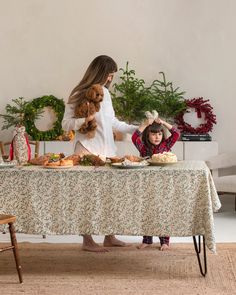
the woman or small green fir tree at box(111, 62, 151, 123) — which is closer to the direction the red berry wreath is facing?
the woman

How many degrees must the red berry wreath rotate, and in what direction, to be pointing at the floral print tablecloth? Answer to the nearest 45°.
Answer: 0° — it already faces it

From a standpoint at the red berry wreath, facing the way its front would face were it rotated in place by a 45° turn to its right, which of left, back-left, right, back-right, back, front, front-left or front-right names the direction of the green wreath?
front-right

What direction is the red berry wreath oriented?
toward the camera

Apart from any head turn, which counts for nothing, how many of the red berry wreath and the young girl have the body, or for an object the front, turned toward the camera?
2

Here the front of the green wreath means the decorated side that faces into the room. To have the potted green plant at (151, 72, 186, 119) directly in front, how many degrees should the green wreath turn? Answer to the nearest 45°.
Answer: approximately 90° to its left

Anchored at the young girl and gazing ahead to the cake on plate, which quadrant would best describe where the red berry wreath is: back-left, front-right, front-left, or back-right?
back-left

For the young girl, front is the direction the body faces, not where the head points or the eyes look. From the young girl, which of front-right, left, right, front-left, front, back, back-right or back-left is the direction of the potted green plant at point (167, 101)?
back

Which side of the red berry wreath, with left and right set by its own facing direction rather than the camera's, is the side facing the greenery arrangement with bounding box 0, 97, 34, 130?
right

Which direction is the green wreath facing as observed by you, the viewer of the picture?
facing the viewer

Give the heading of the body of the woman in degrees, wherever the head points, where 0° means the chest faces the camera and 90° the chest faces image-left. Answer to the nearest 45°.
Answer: approximately 315°

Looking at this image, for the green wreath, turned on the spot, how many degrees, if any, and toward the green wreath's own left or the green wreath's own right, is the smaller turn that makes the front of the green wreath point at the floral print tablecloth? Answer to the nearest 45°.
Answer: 0° — it already faces it

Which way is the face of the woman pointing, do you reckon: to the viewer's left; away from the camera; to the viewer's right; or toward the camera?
to the viewer's right
